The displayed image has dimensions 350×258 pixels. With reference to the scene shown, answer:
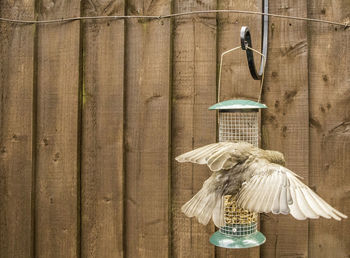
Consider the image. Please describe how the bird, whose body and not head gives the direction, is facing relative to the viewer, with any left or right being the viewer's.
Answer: facing away from the viewer and to the right of the viewer
